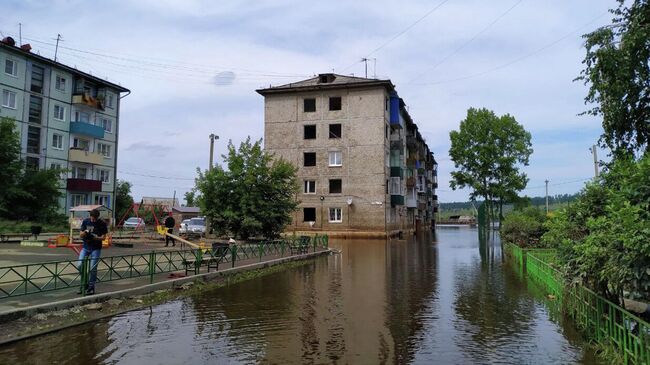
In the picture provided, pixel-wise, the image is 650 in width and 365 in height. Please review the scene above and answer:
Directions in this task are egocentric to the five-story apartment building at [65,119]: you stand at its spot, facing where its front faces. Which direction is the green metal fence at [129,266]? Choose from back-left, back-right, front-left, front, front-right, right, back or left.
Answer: front-right

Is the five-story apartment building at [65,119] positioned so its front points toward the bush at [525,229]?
yes

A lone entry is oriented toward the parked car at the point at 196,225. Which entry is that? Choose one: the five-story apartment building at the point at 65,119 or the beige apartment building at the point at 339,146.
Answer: the five-story apartment building

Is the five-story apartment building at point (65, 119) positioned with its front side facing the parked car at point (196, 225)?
yes

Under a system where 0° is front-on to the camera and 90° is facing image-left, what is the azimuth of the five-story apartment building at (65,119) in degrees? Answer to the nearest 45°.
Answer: approximately 315°

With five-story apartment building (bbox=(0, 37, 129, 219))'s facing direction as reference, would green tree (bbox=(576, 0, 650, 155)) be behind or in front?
in front

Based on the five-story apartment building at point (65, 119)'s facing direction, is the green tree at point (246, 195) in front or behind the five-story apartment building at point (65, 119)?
in front
